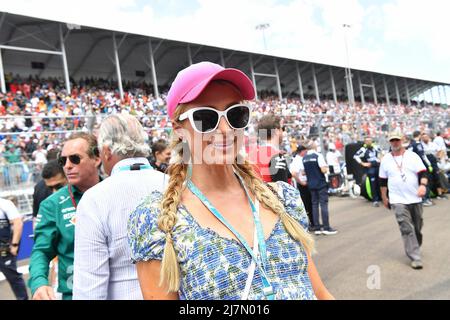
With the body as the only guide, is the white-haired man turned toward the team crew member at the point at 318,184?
no

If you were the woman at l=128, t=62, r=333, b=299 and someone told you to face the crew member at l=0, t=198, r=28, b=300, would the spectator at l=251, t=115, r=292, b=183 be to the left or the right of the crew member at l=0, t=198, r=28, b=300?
right

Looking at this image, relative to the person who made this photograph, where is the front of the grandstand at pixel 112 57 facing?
facing the viewer and to the right of the viewer

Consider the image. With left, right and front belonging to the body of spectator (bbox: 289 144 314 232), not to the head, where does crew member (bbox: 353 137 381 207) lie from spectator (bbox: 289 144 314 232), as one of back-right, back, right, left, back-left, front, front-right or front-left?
front-left

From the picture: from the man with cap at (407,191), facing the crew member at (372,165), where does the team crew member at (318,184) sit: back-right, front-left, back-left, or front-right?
front-left

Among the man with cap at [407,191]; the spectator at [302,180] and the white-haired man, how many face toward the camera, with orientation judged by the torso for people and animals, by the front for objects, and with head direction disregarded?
1

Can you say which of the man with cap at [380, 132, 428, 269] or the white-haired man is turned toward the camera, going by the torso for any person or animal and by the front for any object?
the man with cap

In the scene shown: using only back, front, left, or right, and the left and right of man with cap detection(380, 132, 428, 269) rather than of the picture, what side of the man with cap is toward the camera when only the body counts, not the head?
front

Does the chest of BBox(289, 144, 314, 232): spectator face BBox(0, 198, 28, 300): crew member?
no

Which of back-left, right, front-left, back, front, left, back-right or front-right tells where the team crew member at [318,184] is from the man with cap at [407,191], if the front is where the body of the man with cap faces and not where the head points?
back-right

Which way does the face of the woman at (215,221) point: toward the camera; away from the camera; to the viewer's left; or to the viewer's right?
toward the camera

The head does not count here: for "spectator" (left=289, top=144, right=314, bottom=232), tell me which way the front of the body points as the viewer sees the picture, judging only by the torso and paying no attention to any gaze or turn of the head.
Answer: to the viewer's right

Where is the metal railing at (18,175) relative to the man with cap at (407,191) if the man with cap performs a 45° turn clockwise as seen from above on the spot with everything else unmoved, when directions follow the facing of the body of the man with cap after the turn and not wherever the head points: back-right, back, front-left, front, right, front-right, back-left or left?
front-right

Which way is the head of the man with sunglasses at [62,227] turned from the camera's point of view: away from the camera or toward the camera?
toward the camera
